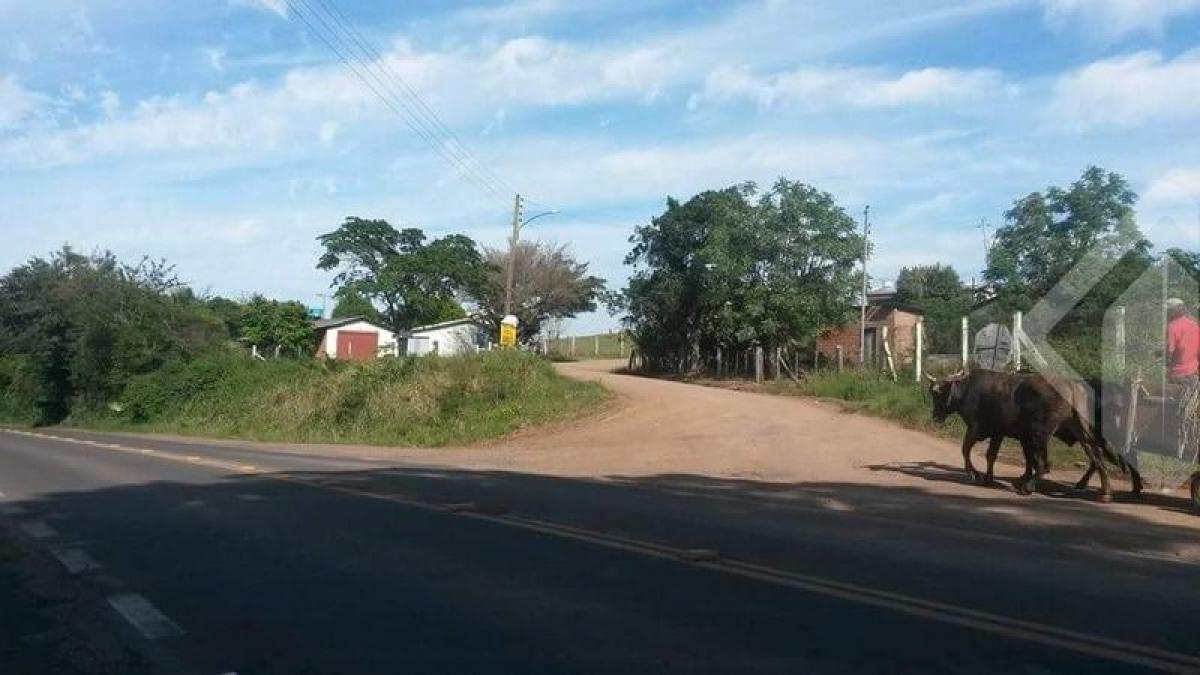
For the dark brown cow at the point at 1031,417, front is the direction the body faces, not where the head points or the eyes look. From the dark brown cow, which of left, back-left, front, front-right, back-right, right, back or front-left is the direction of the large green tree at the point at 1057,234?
right

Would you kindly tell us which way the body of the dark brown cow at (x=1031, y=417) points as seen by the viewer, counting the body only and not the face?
to the viewer's left

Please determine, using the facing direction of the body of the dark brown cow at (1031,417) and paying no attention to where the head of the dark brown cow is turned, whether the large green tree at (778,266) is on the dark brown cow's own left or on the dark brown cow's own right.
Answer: on the dark brown cow's own right

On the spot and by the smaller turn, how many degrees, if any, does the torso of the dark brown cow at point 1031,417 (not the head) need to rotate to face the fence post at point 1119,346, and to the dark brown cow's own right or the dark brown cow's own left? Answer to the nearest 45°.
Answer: approximately 135° to the dark brown cow's own right

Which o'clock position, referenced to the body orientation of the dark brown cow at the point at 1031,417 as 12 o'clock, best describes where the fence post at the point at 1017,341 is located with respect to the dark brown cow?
The fence post is roughly at 3 o'clock from the dark brown cow.

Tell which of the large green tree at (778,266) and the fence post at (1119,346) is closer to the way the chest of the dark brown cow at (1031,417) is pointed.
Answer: the large green tree

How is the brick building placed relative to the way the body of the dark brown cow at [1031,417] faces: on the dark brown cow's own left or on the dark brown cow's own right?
on the dark brown cow's own right

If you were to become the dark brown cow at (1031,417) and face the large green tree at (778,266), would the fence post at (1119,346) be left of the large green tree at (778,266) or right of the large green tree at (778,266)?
right

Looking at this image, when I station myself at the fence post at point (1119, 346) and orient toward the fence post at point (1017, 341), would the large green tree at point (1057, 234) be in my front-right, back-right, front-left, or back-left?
front-right
